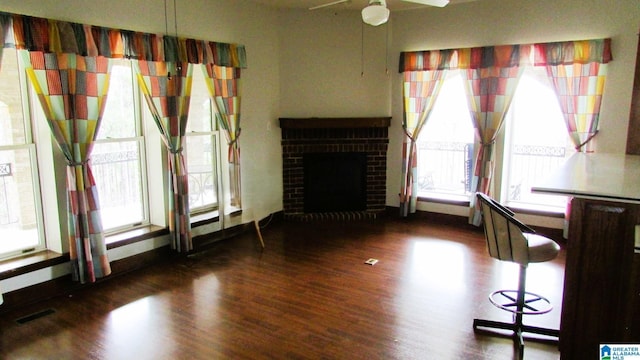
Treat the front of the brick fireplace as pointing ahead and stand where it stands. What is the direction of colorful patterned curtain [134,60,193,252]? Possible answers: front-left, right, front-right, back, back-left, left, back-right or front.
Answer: front-right

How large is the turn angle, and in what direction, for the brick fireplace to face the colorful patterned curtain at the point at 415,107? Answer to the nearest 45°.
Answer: approximately 90° to its left

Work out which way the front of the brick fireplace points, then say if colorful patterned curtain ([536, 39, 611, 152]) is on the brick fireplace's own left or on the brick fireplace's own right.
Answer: on the brick fireplace's own left

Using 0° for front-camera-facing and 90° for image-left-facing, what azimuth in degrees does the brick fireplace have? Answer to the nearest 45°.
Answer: approximately 0°

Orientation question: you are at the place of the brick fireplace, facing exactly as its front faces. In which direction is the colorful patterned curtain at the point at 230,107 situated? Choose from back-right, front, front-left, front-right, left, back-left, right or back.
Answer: front-right

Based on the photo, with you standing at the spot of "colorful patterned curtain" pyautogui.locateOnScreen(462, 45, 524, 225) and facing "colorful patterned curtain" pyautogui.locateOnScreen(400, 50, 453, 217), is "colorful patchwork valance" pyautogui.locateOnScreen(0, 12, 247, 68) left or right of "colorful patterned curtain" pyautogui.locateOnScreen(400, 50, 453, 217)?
left

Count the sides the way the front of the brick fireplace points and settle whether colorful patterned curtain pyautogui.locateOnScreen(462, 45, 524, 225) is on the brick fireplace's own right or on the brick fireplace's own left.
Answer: on the brick fireplace's own left

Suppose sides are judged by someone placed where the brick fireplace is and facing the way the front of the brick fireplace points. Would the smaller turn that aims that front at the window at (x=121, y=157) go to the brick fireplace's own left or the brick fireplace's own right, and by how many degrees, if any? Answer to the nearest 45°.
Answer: approximately 45° to the brick fireplace's own right

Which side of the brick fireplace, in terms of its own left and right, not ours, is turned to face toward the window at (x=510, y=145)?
left

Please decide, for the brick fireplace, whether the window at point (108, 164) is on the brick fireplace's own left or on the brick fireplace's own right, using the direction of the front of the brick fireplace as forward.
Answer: on the brick fireplace's own right
